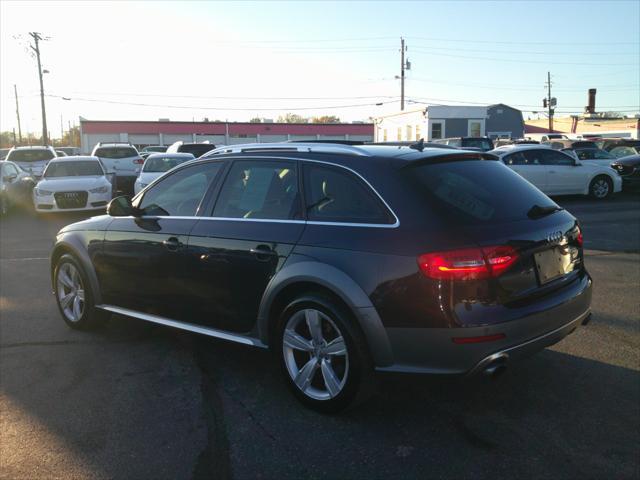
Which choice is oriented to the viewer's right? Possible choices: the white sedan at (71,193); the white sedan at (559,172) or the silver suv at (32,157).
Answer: the white sedan at (559,172)

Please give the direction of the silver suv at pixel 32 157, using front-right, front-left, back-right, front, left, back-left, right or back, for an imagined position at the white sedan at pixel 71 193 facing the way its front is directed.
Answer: back

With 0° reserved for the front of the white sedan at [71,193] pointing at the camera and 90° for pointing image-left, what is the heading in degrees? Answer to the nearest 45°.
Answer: approximately 0°

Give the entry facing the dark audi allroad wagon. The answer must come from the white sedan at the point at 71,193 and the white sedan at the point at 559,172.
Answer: the white sedan at the point at 71,193

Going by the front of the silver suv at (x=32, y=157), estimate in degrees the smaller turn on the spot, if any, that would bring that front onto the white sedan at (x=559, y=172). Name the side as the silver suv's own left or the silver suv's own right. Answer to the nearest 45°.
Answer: approximately 45° to the silver suv's own left

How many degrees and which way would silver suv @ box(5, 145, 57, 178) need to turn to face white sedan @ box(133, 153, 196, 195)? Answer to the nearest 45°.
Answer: approximately 135° to its right

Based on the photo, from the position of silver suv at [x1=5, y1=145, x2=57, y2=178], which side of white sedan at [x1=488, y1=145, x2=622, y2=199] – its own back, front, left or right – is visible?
back

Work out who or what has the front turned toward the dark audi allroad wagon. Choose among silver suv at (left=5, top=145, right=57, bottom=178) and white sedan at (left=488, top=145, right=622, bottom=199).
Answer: the silver suv

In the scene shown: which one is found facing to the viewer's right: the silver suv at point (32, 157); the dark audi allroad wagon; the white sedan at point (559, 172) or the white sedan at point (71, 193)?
the white sedan at point (559, 172)

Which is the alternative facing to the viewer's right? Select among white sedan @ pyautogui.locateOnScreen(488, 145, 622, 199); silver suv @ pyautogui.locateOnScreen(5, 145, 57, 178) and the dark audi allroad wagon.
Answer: the white sedan

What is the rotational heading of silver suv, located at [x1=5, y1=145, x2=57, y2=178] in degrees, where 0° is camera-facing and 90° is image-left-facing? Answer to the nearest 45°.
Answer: approximately 0°

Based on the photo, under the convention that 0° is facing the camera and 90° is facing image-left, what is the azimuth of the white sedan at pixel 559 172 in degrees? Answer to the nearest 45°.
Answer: approximately 270°

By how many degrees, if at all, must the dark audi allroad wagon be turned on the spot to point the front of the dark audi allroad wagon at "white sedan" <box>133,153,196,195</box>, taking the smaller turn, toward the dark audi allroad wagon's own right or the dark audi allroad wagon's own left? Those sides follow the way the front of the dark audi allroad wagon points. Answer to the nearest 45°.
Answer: approximately 45° to the dark audi allroad wagon's own right

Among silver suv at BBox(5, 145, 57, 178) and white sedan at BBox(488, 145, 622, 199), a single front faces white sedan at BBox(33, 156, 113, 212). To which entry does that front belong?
the silver suv
